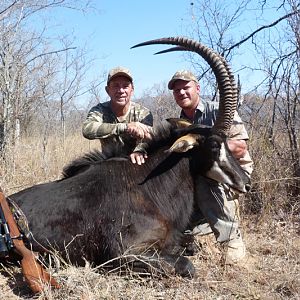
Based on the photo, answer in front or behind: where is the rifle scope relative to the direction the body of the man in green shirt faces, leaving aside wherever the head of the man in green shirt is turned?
in front

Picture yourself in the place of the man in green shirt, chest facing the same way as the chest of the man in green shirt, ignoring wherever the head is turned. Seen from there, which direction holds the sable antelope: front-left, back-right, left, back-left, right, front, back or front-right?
front

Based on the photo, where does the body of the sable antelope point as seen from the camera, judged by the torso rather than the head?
to the viewer's right

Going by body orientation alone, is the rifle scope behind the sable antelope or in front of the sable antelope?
behind

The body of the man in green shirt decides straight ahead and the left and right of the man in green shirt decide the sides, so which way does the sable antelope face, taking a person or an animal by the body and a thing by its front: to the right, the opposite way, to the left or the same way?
to the left

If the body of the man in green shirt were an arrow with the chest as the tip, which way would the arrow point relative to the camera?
toward the camera

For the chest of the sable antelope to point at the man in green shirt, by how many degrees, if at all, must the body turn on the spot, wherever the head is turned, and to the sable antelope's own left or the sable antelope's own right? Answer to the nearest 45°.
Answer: approximately 90° to the sable antelope's own left
